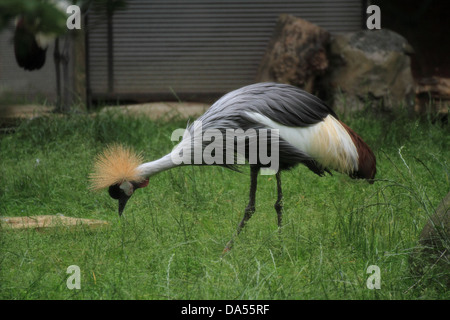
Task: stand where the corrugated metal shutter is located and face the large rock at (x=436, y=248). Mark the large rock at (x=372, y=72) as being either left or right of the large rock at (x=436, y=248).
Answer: left

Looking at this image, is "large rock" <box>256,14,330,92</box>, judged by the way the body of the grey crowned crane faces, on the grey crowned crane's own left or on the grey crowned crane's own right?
on the grey crowned crane's own right

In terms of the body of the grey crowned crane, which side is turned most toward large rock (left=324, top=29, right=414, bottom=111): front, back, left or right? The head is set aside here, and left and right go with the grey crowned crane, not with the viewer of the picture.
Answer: right

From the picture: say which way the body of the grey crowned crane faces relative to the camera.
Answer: to the viewer's left

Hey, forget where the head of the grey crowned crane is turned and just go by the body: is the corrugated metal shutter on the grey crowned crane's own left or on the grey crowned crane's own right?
on the grey crowned crane's own right

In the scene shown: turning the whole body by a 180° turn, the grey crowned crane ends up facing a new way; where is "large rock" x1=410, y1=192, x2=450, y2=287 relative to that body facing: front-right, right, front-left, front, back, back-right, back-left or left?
front-right
